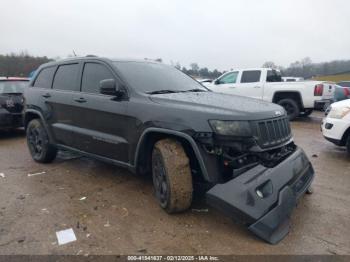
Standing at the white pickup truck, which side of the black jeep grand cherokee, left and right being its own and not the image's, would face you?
left

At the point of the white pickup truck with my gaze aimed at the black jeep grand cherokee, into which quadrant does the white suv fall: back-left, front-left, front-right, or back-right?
front-left

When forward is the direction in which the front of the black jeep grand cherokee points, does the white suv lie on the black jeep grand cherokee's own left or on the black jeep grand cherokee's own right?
on the black jeep grand cherokee's own left

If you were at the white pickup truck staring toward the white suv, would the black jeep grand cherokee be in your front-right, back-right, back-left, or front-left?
front-right

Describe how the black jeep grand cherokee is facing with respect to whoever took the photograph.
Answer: facing the viewer and to the right of the viewer

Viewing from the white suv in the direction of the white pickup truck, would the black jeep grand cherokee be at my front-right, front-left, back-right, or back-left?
back-left
